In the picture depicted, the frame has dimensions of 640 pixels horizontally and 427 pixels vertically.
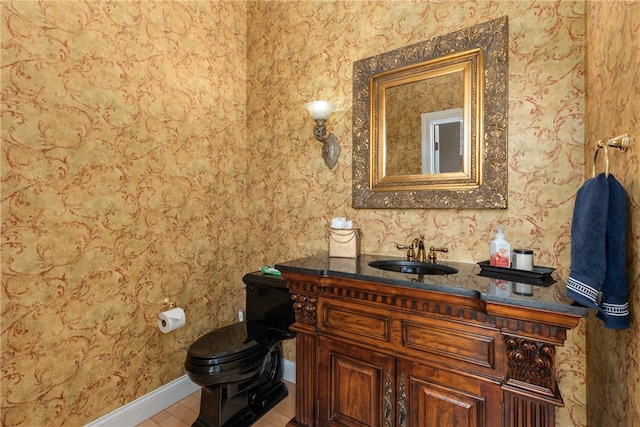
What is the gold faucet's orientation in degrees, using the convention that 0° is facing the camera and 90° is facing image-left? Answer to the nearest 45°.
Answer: approximately 45°

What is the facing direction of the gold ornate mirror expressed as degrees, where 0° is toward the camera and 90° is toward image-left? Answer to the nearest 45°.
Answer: approximately 45°

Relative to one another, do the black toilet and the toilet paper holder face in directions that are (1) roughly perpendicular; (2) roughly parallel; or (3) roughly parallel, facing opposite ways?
roughly perpendicular

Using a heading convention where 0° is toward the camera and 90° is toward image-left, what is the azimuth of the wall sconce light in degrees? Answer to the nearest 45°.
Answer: approximately 45°

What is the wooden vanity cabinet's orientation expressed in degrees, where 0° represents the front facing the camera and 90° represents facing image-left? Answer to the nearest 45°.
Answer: approximately 45°

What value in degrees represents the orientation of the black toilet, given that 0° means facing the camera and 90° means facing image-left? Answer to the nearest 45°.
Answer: approximately 45°
